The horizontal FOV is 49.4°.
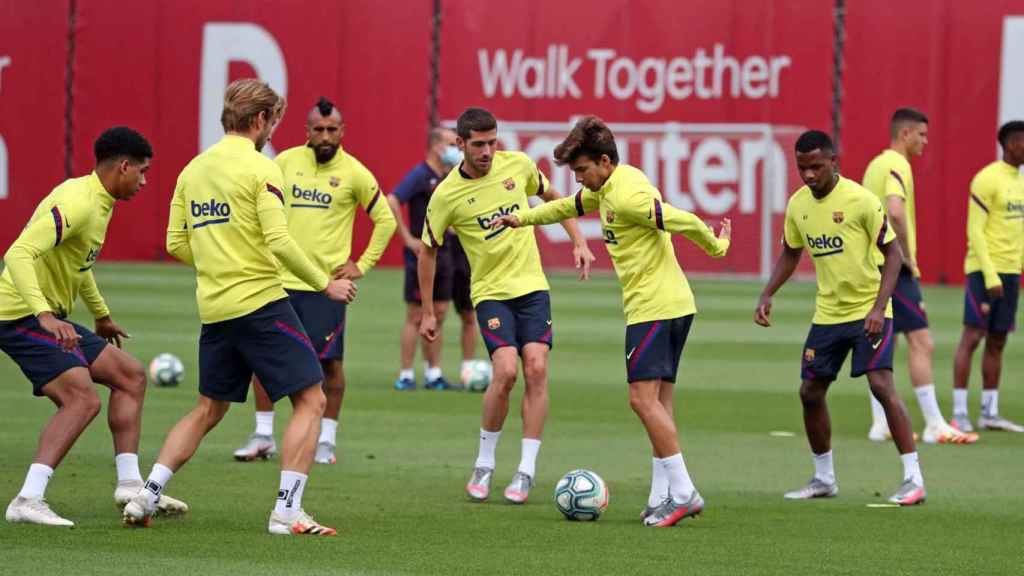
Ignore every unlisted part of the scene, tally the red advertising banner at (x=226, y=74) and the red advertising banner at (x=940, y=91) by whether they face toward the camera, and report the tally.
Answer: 2

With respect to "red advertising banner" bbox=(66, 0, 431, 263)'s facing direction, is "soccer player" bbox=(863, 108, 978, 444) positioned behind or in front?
in front

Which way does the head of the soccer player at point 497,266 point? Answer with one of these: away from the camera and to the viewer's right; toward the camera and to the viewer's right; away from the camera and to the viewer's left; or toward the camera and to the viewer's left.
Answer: toward the camera and to the viewer's right

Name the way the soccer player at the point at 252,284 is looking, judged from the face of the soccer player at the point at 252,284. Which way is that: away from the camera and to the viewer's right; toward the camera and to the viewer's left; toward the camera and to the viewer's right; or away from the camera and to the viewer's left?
away from the camera and to the viewer's right

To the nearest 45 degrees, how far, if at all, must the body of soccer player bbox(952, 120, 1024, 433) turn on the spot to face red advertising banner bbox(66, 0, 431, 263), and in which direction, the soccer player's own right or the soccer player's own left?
approximately 180°

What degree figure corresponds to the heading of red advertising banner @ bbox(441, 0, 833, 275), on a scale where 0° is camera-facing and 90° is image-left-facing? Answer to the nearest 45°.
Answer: approximately 0°
